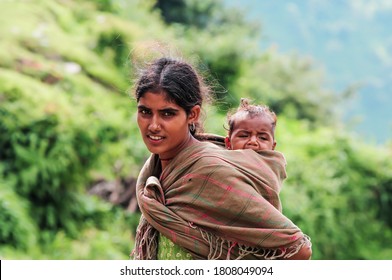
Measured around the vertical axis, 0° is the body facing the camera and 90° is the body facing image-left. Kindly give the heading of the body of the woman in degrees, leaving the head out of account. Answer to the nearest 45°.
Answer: approximately 45°
